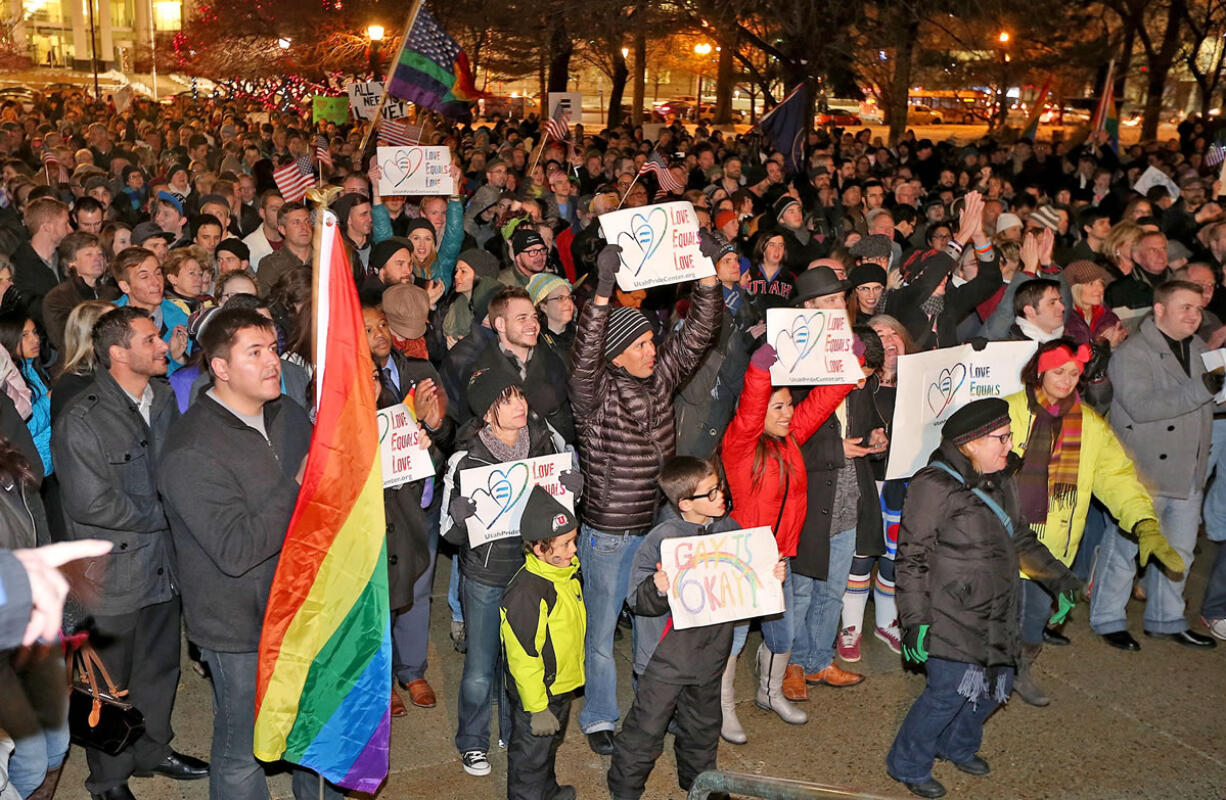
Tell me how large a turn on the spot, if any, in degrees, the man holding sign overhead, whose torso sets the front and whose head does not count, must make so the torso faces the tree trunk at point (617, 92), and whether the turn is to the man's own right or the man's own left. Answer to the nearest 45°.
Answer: approximately 135° to the man's own left

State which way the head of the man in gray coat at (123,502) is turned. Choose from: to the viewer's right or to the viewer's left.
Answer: to the viewer's right

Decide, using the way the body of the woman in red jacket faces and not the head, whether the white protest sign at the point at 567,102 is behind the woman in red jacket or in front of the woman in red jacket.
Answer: behind

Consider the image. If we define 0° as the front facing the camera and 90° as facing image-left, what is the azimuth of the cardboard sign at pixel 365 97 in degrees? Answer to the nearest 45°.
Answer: approximately 0°

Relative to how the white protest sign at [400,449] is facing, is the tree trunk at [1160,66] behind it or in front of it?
behind

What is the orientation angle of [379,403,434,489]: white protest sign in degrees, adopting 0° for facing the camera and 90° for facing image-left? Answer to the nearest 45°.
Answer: approximately 0°

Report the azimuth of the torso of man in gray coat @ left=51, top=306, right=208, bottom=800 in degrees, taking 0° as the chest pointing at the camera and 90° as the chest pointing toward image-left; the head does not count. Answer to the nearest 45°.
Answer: approximately 315°

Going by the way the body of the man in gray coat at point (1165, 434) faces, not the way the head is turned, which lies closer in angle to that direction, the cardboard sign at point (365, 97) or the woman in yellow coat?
the woman in yellow coat
